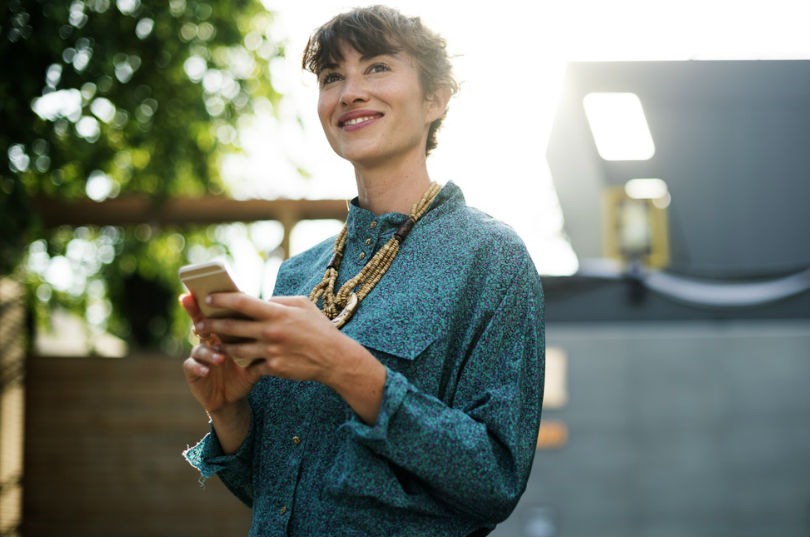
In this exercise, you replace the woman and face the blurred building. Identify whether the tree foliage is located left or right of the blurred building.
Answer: left

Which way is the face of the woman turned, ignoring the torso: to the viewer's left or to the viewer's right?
to the viewer's left

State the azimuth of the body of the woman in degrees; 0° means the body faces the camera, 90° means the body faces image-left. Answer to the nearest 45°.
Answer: approximately 45°

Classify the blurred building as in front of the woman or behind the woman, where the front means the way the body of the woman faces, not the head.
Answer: behind

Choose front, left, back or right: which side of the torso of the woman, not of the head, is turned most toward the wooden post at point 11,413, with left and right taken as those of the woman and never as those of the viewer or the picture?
right

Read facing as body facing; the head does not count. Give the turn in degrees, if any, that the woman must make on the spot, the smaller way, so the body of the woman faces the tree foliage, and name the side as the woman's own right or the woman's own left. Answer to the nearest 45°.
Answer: approximately 135° to the woman's own right

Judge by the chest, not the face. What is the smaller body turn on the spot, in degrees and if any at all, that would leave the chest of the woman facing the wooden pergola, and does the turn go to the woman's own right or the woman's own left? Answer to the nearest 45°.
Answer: approximately 135° to the woman's own right

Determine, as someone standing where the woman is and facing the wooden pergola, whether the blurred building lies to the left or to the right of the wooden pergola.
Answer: right
